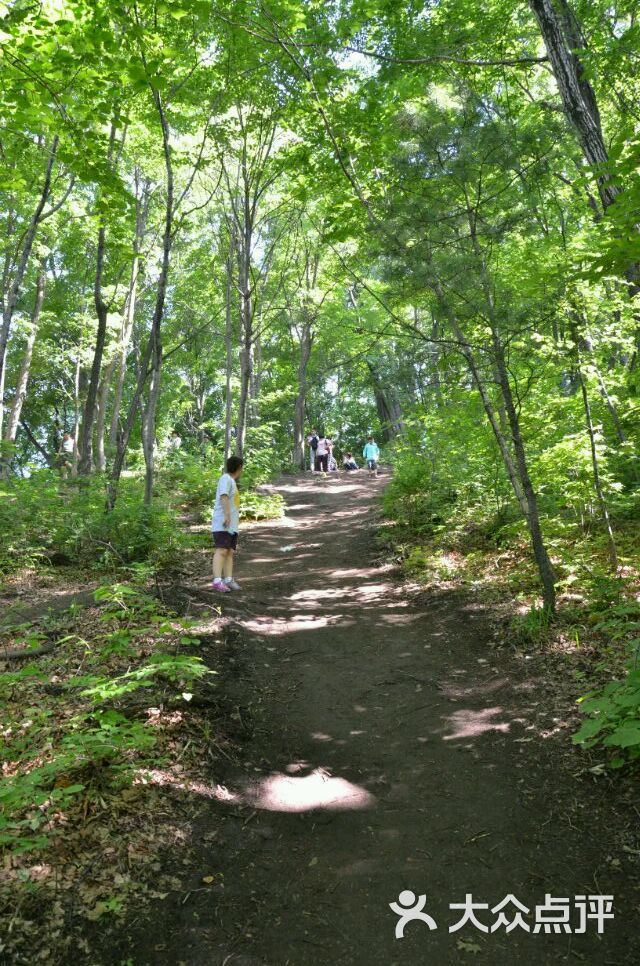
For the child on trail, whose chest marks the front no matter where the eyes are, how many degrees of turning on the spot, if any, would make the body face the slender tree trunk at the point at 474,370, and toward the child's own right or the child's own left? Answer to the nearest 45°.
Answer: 0° — they already face it

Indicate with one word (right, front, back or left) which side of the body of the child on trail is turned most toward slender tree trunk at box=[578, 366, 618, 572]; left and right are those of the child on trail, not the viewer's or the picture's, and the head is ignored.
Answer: front

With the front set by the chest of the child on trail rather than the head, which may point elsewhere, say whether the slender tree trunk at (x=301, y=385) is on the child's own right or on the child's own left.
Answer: on the child's own left

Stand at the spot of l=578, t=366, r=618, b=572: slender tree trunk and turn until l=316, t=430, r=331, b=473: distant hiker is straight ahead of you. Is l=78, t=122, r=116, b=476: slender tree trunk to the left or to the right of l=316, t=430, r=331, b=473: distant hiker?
left

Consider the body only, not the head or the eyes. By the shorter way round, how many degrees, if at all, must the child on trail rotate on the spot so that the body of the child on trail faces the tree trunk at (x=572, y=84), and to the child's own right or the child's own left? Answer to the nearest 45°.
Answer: approximately 45° to the child's own right

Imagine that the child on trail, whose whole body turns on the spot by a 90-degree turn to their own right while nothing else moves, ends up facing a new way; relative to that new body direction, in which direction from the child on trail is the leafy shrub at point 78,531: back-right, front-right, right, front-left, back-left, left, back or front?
back-right

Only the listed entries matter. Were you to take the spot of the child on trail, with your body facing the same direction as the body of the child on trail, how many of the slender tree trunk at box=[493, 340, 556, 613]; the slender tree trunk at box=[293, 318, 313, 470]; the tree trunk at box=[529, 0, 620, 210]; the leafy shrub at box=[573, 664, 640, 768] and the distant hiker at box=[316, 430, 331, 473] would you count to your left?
2

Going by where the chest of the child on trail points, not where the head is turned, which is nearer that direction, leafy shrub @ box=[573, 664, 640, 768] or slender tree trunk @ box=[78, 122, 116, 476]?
the leafy shrub

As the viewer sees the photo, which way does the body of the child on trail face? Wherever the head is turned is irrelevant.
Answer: to the viewer's right
